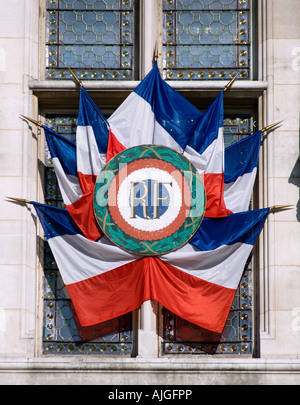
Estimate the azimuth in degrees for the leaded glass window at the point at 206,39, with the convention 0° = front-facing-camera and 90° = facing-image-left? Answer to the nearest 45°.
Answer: approximately 0°

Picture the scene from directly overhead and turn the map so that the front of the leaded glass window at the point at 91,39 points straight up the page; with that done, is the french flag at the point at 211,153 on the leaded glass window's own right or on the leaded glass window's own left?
on the leaded glass window's own left

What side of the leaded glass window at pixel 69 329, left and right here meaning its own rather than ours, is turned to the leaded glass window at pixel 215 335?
left

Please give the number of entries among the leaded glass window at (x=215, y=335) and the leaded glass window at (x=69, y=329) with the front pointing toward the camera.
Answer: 2

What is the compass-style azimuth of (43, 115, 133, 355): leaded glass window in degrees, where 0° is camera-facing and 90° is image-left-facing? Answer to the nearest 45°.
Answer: approximately 0°

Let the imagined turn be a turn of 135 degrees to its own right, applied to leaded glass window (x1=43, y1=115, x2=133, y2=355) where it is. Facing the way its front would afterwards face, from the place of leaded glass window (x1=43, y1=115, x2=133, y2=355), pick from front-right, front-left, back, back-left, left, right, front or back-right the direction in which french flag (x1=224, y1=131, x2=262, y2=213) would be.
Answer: back-right
